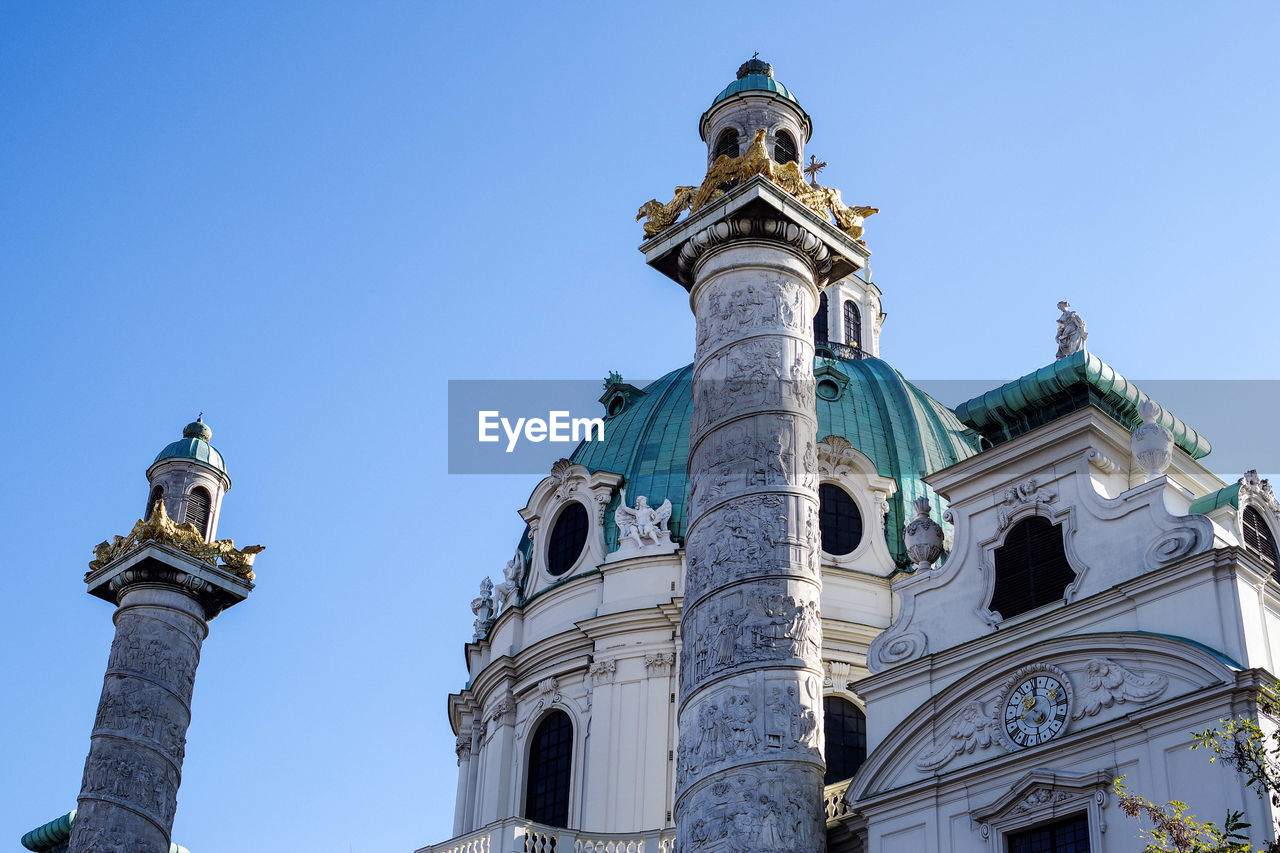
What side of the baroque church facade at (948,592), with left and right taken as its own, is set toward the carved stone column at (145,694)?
right

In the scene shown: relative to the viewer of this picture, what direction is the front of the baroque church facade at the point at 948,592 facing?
facing the viewer and to the left of the viewer
